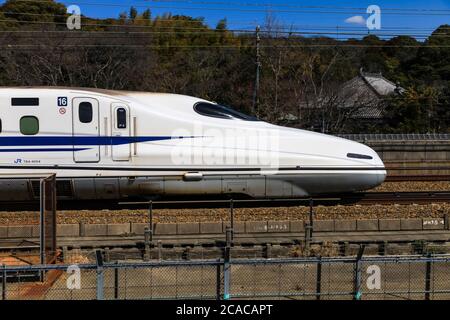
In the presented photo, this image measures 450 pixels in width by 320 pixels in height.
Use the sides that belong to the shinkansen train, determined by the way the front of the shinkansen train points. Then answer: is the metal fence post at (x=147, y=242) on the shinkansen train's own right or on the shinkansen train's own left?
on the shinkansen train's own right

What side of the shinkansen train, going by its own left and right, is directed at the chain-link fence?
right

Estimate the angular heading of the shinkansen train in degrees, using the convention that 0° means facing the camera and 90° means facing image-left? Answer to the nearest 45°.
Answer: approximately 270°
